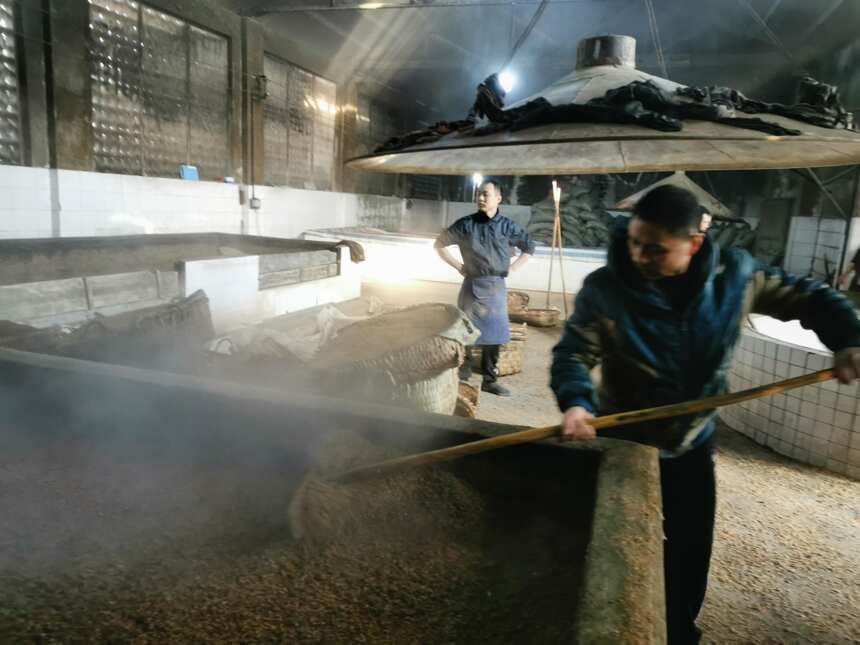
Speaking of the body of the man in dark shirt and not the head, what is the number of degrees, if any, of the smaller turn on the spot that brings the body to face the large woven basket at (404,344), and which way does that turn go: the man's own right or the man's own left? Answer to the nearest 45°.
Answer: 0° — they already face it

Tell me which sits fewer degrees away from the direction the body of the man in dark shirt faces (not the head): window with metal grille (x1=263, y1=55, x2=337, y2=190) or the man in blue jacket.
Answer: the man in blue jacket

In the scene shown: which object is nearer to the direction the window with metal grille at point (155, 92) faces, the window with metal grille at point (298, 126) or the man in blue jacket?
the man in blue jacket

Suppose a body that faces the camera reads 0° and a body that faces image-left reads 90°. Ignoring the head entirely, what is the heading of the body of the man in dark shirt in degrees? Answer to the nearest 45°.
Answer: approximately 0°

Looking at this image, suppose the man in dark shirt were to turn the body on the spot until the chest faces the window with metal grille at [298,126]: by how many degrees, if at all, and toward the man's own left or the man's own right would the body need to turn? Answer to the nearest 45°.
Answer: approximately 135° to the man's own right

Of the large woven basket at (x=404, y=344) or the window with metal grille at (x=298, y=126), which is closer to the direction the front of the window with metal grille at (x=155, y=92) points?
the large woven basket

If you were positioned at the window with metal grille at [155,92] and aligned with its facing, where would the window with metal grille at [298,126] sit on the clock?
the window with metal grille at [298,126] is roughly at 9 o'clock from the window with metal grille at [155,92].

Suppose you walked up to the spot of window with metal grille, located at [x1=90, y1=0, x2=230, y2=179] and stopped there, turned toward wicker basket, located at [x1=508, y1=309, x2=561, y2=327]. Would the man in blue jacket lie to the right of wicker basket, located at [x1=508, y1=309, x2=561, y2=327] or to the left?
right

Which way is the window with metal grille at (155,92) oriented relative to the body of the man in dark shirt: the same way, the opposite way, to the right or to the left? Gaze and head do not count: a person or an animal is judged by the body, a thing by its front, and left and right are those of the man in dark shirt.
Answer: to the left

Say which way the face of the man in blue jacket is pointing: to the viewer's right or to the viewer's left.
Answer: to the viewer's left
